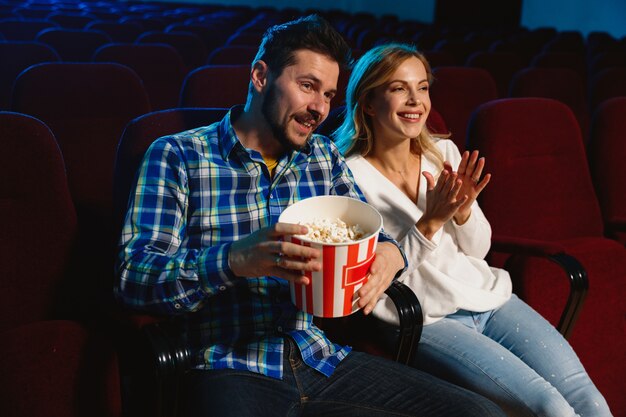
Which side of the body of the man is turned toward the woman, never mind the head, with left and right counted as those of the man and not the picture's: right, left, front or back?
left

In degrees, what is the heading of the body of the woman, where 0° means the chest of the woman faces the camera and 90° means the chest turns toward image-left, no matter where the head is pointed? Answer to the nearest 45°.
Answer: approximately 315°

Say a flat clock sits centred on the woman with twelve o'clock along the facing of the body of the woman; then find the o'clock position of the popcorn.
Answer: The popcorn is roughly at 2 o'clock from the woman.

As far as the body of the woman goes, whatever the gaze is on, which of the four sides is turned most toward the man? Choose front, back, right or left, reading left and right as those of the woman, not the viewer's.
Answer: right

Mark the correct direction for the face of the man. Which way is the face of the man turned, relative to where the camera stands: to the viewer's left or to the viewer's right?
to the viewer's right

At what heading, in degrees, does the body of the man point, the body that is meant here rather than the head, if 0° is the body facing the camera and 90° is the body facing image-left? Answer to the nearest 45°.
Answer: approximately 315°

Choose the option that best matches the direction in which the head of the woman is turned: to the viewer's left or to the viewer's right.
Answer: to the viewer's right
